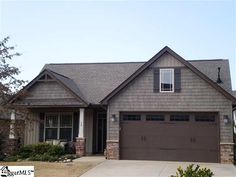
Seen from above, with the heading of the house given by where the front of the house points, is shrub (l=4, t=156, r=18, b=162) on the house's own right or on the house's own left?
on the house's own right

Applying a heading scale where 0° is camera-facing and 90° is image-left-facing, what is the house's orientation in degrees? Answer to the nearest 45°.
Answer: approximately 0°
